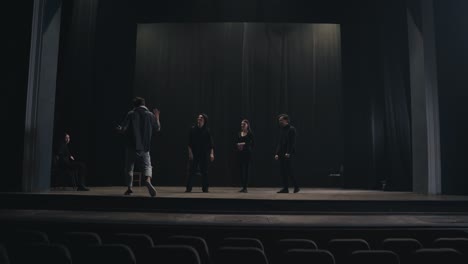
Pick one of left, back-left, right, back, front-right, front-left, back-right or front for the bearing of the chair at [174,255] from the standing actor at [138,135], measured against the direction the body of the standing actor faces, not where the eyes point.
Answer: back

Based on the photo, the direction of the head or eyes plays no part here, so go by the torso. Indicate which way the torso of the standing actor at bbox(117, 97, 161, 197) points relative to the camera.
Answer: away from the camera

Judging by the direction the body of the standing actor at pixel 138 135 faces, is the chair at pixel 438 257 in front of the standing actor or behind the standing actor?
behind

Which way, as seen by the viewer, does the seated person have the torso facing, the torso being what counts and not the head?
to the viewer's right

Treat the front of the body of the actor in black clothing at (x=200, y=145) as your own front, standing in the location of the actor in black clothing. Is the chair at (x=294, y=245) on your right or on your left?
on your left

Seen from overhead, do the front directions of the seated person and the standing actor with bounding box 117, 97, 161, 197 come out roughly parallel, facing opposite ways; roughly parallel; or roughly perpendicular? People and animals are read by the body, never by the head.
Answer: roughly perpendicular

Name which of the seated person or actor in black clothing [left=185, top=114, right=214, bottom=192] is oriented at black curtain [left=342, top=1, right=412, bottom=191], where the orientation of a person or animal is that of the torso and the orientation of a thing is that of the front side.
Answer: the seated person
